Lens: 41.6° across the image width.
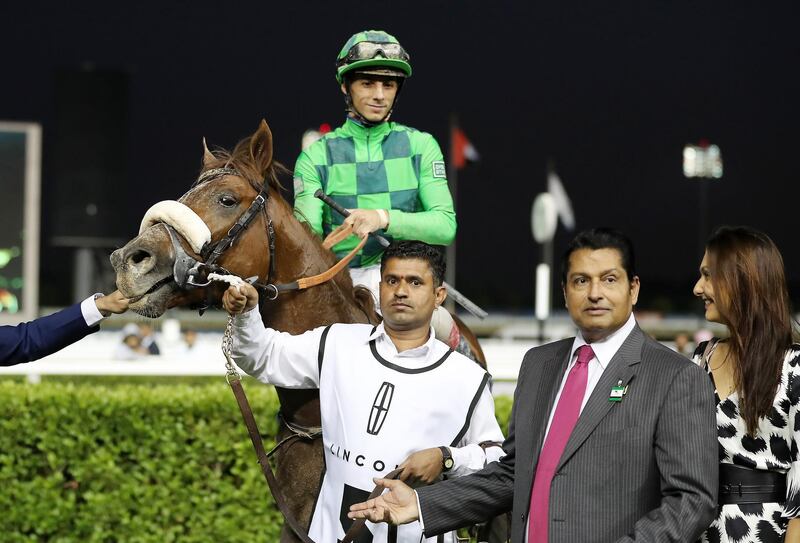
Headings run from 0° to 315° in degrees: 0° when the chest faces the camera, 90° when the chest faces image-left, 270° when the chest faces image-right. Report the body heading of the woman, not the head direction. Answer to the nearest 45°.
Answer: approximately 45°

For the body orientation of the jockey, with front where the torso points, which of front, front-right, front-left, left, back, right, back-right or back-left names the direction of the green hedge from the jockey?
back-right

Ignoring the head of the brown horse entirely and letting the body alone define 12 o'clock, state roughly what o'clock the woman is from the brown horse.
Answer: The woman is roughly at 9 o'clock from the brown horse.

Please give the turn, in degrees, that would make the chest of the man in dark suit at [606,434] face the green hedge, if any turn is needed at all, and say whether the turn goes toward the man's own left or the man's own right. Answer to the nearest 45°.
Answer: approximately 90° to the man's own right

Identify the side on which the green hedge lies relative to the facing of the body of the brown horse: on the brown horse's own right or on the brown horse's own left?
on the brown horse's own right

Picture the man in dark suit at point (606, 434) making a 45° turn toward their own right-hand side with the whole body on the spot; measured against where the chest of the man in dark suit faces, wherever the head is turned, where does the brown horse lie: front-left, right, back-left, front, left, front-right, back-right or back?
front-right

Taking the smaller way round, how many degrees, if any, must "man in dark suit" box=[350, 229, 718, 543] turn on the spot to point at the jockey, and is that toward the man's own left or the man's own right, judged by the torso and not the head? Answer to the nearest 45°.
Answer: approximately 90° to the man's own right

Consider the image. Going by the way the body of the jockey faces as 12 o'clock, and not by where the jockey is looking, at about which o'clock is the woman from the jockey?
The woman is roughly at 11 o'clock from the jockey.

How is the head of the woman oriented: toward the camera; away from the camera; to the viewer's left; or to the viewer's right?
to the viewer's left
